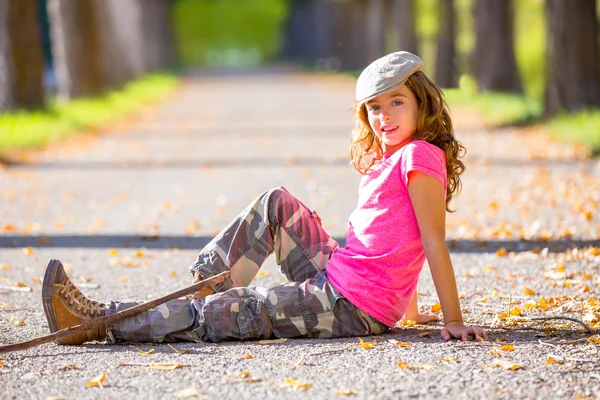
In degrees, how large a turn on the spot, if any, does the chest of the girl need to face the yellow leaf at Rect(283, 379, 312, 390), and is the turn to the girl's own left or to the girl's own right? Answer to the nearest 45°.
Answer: approximately 45° to the girl's own left

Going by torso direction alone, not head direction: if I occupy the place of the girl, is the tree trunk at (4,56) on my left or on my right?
on my right

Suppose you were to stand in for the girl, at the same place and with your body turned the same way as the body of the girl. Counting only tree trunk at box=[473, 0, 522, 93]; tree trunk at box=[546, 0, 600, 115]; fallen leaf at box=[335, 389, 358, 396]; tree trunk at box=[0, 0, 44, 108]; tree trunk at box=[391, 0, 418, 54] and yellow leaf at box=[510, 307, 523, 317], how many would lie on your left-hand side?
1

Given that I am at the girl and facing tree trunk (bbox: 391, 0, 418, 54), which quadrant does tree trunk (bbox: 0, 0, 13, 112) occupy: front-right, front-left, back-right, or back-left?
front-left

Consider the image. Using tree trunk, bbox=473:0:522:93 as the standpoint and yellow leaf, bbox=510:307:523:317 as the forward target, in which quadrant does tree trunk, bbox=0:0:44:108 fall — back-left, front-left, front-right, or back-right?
front-right

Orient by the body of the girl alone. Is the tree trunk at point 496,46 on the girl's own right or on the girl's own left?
on the girl's own right

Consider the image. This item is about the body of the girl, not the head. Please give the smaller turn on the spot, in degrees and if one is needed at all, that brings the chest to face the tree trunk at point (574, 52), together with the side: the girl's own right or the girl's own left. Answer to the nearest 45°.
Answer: approximately 90° to the girl's own right

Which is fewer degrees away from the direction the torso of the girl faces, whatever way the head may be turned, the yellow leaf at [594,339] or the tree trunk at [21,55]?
the tree trunk

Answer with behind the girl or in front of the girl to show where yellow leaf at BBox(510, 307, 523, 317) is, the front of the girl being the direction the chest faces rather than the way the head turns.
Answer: behind

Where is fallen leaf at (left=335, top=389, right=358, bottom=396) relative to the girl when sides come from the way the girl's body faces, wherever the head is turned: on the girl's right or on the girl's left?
on the girl's left

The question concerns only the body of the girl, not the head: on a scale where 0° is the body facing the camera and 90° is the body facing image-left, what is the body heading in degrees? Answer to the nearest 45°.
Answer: approximately 90°

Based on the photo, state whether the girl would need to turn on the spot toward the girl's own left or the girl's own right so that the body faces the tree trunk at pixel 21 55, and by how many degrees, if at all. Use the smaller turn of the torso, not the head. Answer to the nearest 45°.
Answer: approximately 90° to the girl's own right

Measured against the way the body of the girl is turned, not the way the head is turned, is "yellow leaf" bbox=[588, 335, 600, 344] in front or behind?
behind

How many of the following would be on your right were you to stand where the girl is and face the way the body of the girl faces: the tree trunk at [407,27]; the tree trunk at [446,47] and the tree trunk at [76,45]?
3

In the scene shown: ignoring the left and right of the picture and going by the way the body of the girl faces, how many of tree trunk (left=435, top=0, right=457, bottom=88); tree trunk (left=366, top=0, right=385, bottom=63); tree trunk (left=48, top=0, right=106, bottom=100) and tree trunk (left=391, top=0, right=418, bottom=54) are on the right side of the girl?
4
